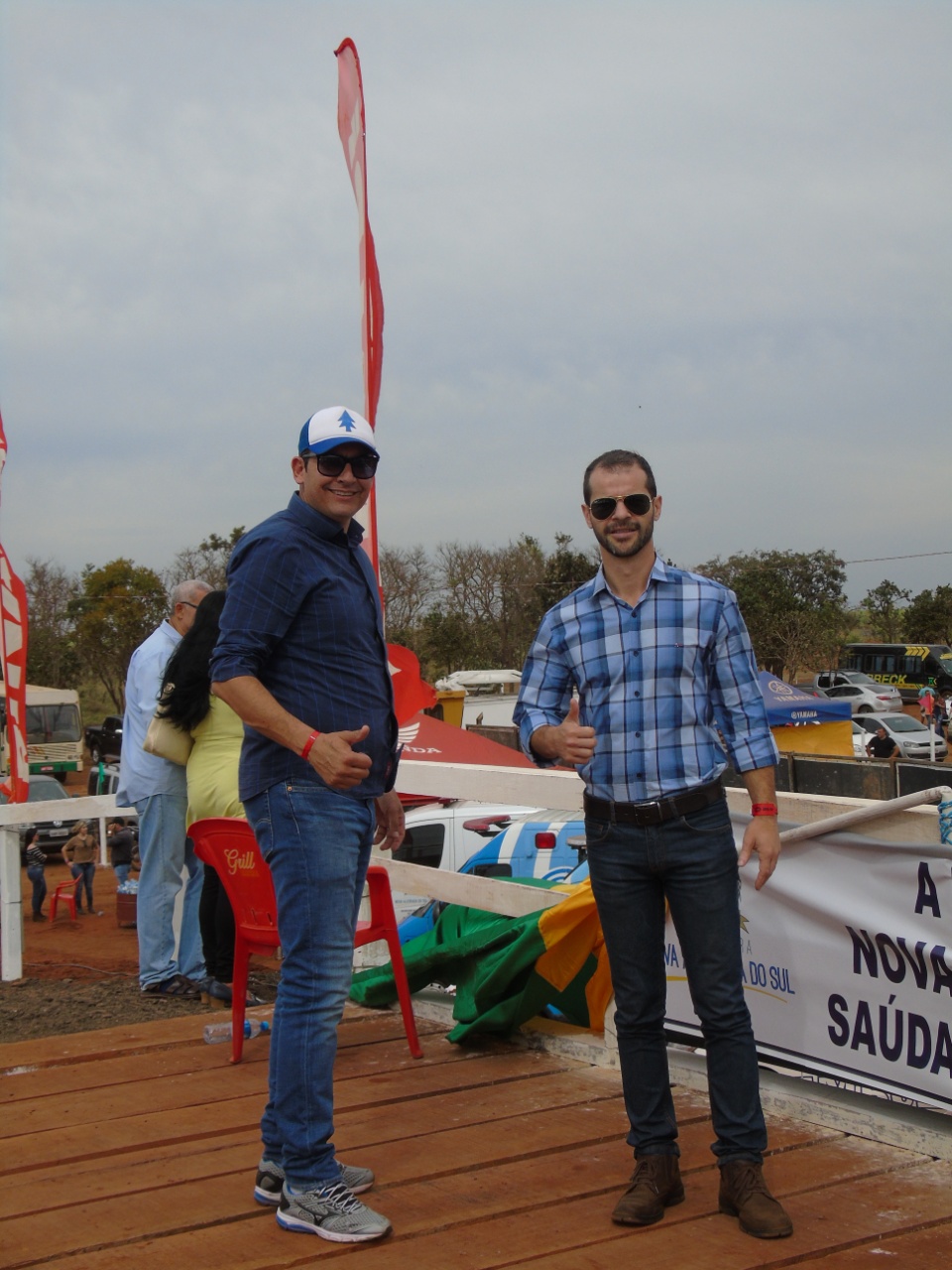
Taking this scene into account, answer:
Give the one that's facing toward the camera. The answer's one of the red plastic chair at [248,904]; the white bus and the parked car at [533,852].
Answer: the white bus

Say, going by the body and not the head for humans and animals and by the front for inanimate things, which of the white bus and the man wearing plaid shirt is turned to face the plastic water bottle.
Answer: the white bus

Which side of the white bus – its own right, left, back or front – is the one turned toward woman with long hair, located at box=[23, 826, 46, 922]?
front

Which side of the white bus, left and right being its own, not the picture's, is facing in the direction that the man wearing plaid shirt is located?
front

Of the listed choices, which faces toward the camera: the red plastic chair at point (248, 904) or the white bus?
the white bus

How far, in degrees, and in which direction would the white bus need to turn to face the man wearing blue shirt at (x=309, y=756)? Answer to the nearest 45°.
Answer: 0° — it already faces them

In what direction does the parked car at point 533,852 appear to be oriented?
to the viewer's left

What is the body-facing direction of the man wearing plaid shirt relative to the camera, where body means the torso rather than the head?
toward the camera

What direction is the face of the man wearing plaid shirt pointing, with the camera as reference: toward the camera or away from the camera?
toward the camera

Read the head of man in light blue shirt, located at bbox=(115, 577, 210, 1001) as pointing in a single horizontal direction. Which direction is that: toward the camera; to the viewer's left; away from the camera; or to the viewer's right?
to the viewer's right

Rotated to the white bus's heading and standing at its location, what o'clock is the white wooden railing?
The white wooden railing is roughly at 12 o'clock from the white bus.
